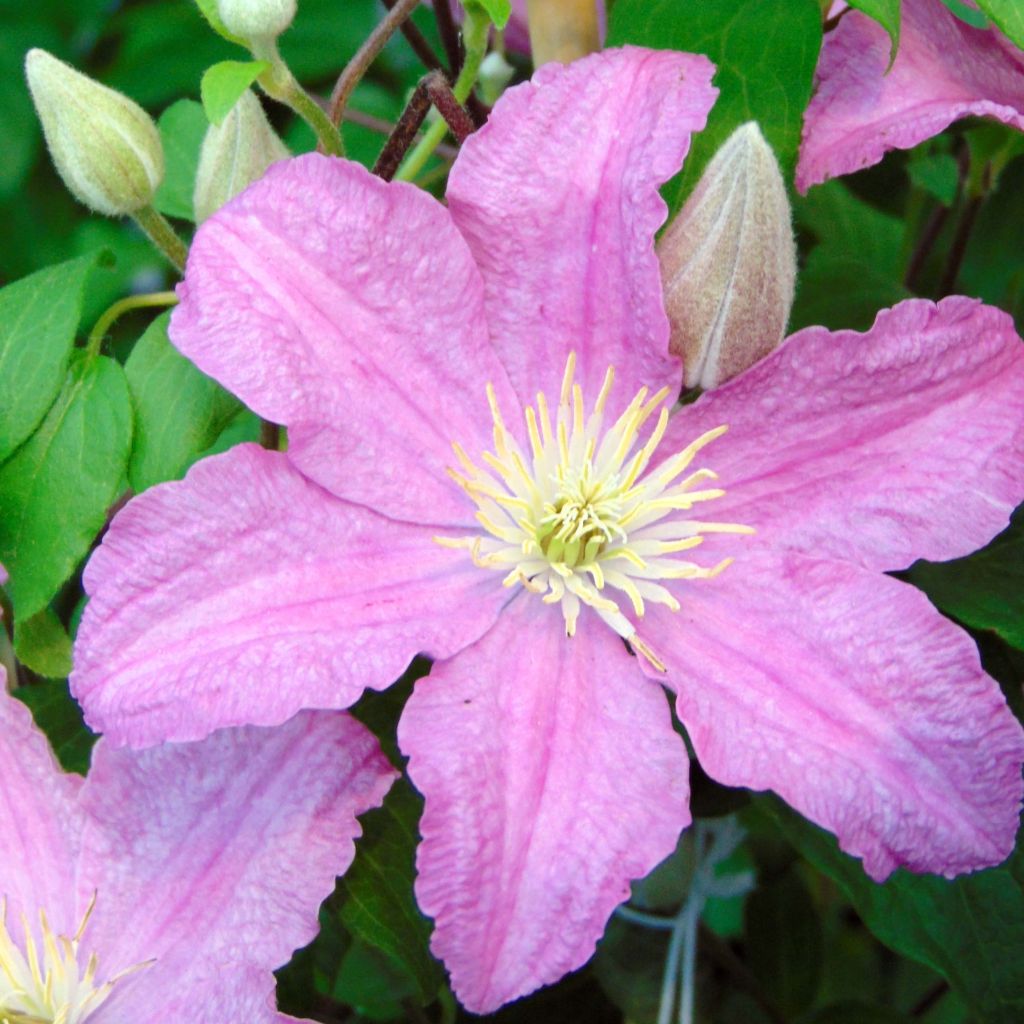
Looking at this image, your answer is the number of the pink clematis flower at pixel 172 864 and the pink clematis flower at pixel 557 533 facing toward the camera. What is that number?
2

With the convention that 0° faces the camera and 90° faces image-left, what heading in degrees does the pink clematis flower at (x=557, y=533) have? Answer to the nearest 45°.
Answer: approximately 0°

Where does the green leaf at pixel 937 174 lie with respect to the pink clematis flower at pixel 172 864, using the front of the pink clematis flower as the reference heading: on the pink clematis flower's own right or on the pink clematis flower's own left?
on the pink clematis flower's own left
